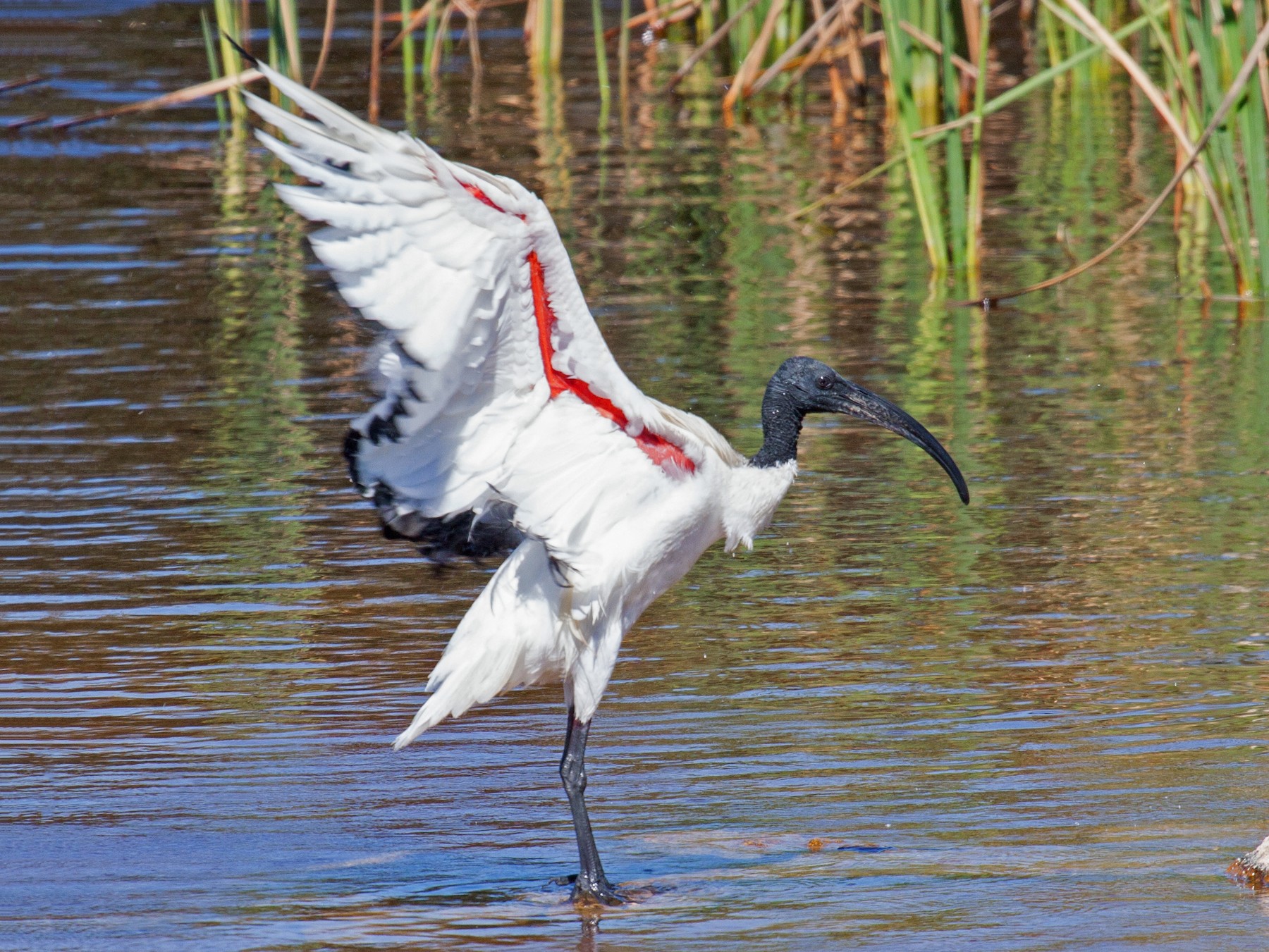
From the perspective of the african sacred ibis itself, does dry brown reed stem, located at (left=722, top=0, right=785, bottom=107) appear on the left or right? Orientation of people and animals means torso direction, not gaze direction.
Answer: on its left

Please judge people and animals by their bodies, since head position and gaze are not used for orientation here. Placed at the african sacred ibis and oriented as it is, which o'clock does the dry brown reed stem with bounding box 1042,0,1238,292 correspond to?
The dry brown reed stem is roughly at 10 o'clock from the african sacred ibis.

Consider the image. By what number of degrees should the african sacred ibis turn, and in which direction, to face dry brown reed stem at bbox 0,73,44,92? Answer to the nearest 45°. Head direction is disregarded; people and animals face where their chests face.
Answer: approximately 90° to its left

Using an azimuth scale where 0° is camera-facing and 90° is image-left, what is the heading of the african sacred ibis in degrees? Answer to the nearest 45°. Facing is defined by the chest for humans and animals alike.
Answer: approximately 270°

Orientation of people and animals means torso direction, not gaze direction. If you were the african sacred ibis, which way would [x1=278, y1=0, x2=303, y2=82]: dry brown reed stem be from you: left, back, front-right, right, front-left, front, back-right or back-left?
left

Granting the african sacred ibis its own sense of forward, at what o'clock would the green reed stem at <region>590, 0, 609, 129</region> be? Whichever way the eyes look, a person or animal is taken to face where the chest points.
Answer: The green reed stem is roughly at 9 o'clock from the african sacred ibis.

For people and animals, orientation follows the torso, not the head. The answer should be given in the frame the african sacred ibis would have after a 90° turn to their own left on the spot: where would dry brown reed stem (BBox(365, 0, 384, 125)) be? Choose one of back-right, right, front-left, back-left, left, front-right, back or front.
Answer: front

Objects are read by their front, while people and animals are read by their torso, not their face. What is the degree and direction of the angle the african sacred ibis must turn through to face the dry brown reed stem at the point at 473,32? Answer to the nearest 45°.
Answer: approximately 90° to its left

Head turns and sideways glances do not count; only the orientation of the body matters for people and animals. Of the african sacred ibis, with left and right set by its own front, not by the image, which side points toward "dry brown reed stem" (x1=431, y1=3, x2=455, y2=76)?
left

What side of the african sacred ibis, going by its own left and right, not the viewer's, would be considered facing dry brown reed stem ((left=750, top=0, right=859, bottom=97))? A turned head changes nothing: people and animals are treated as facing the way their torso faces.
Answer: left

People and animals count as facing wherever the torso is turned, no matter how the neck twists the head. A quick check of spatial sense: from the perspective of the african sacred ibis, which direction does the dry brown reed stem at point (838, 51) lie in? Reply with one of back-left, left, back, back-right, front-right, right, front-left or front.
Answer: left
